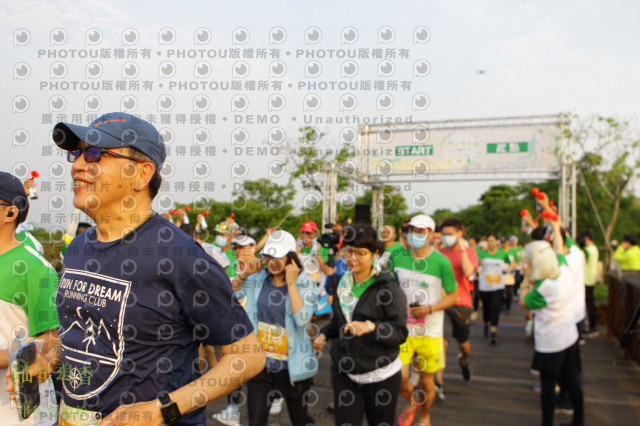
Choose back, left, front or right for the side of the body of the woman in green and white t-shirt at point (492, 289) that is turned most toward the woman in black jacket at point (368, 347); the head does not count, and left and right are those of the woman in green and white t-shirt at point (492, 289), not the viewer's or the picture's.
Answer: front

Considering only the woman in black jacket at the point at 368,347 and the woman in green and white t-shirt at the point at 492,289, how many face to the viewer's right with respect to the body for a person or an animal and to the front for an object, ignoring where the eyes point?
0

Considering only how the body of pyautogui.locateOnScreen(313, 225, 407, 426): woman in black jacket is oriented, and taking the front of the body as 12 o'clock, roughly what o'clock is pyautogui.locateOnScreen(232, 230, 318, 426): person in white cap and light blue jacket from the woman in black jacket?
The person in white cap and light blue jacket is roughly at 2 o'clock from the woman in black jacket.

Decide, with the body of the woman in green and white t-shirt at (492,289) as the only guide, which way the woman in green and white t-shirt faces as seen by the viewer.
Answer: toward the camera

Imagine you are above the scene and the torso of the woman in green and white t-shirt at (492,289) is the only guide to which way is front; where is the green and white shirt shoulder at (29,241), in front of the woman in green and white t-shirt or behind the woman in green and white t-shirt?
in front

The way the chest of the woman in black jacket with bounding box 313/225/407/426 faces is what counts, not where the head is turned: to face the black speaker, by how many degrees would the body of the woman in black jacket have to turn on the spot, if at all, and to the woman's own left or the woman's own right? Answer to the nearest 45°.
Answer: approximately 135° to the woman's own right

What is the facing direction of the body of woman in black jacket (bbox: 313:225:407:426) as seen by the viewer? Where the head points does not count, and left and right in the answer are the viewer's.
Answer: facing the viewer and to the left of the viewer

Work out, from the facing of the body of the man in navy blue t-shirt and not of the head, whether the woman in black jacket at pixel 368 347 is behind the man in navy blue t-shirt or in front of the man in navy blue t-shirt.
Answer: behind

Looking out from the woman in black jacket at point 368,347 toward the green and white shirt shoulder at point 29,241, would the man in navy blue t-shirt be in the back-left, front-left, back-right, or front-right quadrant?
front-left
